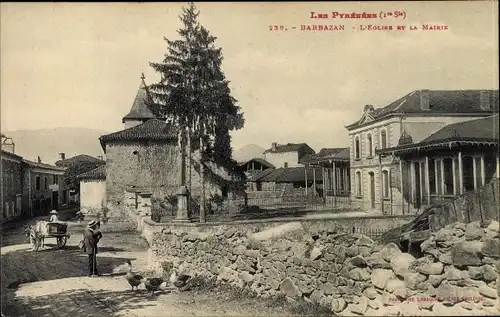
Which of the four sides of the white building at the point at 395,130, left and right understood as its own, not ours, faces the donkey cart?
front

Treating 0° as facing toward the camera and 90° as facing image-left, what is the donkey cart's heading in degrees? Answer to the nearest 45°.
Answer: approximately 45°

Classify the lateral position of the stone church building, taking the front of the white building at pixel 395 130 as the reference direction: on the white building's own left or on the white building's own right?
on the white building's own right

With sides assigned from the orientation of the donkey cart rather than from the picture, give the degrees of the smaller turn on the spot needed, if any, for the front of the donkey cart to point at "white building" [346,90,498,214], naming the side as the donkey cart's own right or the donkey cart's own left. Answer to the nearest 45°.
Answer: approximately 135° to the donkey cart's own left

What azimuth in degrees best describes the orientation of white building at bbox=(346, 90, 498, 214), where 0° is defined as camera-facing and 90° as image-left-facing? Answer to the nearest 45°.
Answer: approximately 45°

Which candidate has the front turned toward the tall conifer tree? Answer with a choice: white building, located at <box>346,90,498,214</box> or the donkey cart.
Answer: the white building

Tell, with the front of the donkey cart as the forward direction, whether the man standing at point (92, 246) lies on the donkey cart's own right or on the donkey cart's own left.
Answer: on the donkey cart's own left

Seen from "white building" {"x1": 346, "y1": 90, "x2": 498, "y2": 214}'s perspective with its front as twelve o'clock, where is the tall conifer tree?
The tall conifer tree is roughly at 12 o'clock from the white building.

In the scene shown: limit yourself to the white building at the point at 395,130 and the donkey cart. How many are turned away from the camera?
0
